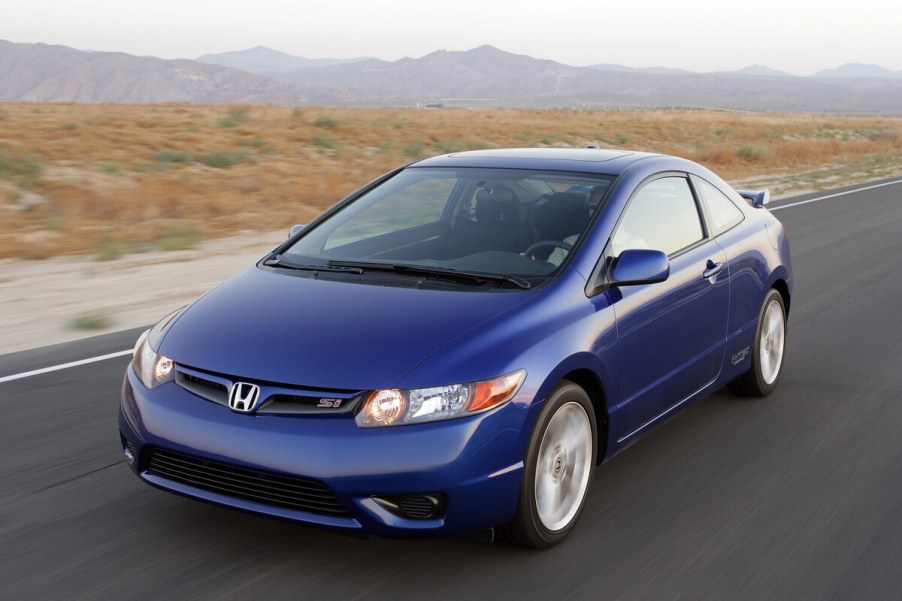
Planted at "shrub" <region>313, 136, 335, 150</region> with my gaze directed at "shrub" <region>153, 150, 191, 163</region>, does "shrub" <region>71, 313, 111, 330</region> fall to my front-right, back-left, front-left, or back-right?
front-left

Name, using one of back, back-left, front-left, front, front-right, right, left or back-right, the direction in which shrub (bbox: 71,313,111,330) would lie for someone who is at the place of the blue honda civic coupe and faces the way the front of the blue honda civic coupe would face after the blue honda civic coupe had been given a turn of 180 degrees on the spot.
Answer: left

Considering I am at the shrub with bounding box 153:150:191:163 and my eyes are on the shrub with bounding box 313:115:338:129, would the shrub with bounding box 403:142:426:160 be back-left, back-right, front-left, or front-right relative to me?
front-right

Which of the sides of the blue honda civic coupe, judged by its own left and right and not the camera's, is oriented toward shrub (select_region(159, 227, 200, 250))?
right

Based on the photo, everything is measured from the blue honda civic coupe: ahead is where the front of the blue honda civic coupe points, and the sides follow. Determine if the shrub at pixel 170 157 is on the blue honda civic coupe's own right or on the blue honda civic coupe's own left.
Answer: on the blue honda civic coupe's own right

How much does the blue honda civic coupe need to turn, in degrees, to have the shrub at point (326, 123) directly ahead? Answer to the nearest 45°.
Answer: approximately 135° to its right

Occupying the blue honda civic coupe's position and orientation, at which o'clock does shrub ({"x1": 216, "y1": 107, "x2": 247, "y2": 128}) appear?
The shrub is roughly at 4 o'clock from the blue honda civic coupe.

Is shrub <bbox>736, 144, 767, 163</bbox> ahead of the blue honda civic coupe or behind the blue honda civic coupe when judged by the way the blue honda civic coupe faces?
behind

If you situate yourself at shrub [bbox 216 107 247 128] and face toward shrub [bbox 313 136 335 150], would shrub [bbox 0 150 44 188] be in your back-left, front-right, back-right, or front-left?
front-right

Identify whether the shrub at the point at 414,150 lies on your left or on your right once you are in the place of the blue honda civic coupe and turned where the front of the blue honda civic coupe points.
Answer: on your right

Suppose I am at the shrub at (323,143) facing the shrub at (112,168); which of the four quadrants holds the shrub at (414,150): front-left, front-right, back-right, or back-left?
front-left

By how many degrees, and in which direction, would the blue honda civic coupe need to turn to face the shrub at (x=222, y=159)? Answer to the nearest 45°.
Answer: approximately 135° to its right

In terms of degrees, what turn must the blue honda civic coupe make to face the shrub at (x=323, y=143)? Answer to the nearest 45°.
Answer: approximately 135° to its right

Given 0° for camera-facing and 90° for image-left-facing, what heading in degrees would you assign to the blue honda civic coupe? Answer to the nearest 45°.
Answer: approximately 45°
